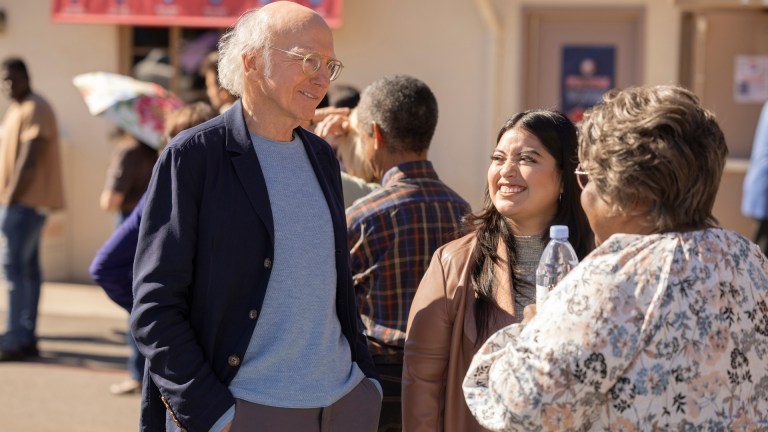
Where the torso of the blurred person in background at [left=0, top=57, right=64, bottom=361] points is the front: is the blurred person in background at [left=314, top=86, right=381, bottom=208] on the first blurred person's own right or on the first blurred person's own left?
on the first blurred person's own left

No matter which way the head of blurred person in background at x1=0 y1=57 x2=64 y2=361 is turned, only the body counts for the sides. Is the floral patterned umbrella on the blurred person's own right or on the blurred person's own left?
on the blurred person's own left

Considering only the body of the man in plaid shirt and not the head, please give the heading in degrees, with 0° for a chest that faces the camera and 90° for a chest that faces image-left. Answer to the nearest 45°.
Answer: approximately 135°

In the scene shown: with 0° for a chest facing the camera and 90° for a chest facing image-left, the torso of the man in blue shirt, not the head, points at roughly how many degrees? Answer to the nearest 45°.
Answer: approximately 315°

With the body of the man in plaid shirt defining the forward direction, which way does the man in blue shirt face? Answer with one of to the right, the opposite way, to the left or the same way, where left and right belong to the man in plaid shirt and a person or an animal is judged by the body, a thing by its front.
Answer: the opposite way

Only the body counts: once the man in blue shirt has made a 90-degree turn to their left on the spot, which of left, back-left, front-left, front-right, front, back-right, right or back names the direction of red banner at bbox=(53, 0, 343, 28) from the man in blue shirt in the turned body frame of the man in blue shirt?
front-left

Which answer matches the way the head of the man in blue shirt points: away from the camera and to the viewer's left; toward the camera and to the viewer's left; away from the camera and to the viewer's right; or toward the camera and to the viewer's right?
toward the camera and to the viewer's right

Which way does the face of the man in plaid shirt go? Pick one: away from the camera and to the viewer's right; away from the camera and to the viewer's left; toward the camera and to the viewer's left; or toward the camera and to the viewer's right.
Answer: away from the camera and to the viewer's left
